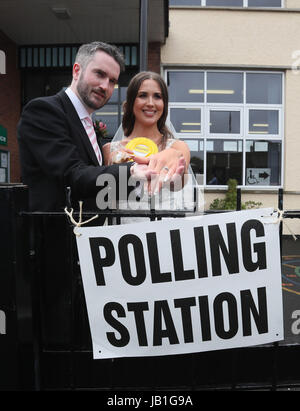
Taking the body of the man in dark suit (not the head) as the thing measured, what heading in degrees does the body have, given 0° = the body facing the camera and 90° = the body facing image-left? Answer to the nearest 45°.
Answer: approximately 315°

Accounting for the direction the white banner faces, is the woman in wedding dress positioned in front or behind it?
behind

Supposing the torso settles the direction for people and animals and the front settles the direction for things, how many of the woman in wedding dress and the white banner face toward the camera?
2

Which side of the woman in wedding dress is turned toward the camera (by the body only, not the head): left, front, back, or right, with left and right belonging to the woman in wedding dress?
front

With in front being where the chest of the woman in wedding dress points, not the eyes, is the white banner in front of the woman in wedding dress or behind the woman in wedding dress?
in front

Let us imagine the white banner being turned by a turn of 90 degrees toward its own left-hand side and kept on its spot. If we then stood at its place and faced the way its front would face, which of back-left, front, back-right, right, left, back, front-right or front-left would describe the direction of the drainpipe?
left
